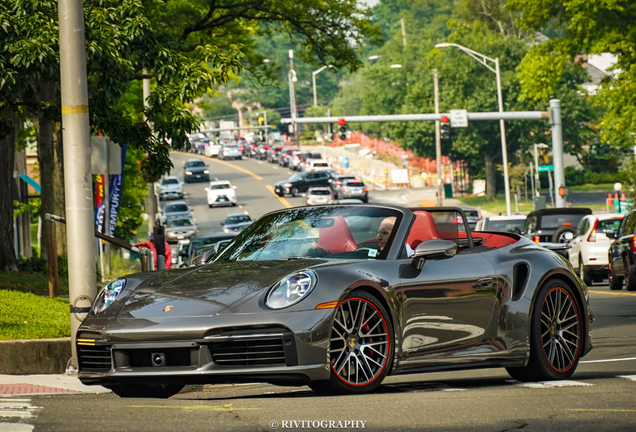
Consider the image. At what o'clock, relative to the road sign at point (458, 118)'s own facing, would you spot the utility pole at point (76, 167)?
The utility pole is roughly at 12 o'clock from the road sign.

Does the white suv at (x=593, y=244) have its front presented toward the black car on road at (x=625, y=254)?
no

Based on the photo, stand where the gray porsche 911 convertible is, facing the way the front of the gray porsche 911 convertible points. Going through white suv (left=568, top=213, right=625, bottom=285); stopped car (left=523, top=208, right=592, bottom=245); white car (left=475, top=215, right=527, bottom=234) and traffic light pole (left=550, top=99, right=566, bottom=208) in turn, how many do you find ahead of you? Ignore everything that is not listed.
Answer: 0

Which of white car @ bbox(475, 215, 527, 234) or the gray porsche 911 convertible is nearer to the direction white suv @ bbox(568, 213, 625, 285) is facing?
the white car

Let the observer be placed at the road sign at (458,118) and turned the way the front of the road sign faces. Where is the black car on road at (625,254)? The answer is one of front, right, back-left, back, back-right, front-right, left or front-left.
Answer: front

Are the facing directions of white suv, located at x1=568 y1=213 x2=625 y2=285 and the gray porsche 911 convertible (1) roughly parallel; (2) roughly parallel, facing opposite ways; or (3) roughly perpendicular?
roughly perpendicular

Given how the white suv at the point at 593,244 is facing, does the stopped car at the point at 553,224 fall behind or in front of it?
in front

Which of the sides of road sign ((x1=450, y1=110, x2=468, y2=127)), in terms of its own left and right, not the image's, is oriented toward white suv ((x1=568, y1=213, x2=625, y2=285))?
front

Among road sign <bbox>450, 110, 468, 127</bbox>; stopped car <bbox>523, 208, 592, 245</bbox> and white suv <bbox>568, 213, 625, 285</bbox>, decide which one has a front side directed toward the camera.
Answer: the road sign

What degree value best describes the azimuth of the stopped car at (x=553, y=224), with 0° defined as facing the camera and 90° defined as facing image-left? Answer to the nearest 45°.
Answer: approximately 135°

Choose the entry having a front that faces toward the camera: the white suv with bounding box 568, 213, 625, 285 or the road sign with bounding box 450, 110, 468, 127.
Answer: the road sign

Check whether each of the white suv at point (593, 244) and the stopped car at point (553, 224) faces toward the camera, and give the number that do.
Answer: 0

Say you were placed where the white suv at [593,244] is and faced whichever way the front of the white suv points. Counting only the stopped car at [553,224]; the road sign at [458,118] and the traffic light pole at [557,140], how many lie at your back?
0

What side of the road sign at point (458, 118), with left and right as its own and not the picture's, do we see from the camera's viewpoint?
front

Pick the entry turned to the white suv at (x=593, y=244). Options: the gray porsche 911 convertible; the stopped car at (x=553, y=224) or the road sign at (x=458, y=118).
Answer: the road sign

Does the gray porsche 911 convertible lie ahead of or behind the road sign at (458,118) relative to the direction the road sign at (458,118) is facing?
ahead

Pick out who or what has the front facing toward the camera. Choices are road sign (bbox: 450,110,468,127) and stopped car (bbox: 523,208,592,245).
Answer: the road sign

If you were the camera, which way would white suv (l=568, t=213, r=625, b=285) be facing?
facing away from the viewer and to the left of the viewer
